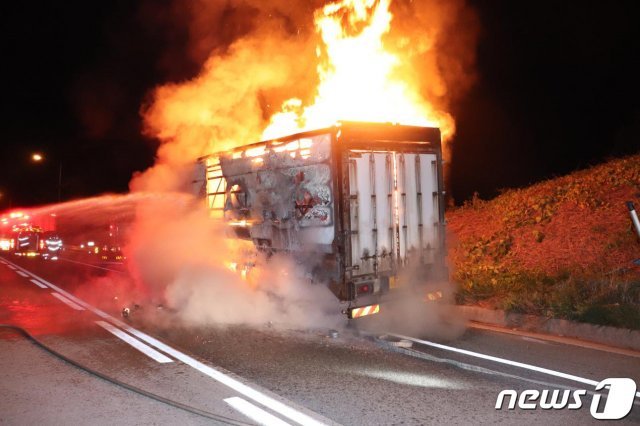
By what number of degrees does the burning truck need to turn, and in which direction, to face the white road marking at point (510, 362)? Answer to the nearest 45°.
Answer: approximately 180°

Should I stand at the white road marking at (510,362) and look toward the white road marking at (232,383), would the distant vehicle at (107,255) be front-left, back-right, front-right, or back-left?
front-right

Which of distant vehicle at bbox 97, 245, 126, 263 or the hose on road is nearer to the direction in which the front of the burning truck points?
the distant vehicle

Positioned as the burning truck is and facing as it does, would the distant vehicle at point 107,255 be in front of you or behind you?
in front

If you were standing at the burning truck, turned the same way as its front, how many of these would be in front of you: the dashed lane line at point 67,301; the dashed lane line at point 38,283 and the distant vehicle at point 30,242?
3

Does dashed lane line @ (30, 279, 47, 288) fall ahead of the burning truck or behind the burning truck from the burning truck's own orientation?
ahead

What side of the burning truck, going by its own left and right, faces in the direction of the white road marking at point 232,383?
left

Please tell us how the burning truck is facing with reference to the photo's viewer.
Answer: facing away from the viewer and to the left of the viewer

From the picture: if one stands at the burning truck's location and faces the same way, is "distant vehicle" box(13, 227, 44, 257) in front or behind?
in front

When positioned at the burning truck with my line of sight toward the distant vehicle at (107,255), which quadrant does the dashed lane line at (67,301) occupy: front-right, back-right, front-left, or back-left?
front-left
